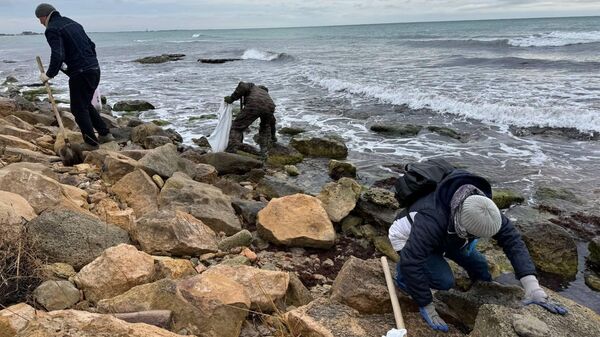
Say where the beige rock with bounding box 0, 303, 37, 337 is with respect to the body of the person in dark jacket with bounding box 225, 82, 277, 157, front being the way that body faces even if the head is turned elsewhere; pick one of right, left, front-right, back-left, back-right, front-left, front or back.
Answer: back-left

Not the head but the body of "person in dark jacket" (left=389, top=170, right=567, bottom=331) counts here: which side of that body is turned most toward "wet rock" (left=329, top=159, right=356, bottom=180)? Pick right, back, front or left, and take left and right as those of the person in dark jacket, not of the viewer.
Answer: back

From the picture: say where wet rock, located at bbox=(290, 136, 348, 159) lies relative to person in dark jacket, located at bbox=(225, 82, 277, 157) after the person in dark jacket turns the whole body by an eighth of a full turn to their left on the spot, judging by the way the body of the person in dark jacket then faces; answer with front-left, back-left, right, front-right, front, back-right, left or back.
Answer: back

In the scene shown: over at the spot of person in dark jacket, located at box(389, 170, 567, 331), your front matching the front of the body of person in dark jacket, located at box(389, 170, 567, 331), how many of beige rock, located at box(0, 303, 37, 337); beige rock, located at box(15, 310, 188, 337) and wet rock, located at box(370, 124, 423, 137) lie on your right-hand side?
2

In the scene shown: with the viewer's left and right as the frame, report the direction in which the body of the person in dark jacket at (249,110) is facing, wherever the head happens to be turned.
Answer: facing away from the viewer and to the left of the viewer

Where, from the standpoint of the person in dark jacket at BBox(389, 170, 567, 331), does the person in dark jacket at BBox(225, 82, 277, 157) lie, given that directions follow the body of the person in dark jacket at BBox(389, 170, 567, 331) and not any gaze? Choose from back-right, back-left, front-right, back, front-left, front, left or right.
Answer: back

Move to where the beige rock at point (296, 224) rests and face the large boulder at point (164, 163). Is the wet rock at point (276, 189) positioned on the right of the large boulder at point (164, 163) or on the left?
right

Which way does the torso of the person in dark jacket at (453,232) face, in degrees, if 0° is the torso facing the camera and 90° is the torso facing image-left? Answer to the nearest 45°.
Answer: approximately 315°

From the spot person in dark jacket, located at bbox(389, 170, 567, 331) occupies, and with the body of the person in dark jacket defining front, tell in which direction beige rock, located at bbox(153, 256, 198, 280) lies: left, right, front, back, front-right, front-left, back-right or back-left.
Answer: back-right

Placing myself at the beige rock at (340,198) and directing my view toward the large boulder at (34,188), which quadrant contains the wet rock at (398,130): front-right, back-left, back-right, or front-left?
back-right

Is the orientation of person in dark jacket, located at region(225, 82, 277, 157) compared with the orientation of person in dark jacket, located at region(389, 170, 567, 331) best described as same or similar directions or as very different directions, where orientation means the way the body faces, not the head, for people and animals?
very different directions

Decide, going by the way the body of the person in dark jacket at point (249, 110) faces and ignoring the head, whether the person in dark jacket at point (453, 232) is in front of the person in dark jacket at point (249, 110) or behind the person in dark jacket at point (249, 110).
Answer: behind
